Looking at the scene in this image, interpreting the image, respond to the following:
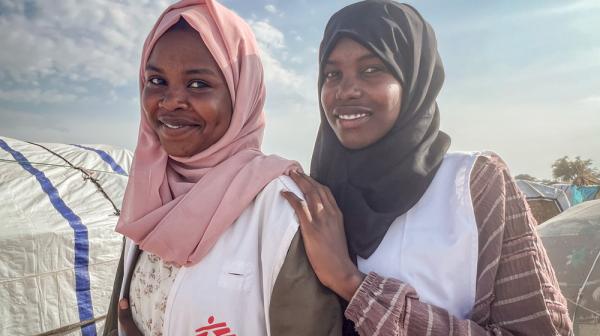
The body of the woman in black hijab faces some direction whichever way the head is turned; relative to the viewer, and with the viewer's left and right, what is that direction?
facing the viewer and to the left of the viewer

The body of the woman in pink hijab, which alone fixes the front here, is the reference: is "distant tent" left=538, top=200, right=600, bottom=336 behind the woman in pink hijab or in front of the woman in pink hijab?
behind

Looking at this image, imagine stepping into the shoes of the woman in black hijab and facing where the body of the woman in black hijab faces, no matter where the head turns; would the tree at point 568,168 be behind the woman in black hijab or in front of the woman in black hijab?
behind

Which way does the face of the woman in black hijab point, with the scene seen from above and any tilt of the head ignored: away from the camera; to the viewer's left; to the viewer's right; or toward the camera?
toward the camera

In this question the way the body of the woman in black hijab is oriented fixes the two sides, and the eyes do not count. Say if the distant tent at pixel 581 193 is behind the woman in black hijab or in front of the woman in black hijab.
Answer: behind

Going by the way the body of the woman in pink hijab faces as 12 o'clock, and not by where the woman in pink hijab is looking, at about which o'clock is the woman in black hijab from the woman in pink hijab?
The woman in black hijab is roughly at 8 o'clock from the woman in pink hijab.

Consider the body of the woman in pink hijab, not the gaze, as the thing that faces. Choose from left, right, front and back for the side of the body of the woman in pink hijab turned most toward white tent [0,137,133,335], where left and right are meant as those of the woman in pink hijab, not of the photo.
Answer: right

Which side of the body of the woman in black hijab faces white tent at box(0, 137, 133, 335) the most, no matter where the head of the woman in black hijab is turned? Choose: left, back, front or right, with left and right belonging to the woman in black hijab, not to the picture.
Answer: right

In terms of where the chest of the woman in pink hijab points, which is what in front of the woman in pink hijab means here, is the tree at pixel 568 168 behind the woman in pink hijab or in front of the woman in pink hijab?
behind

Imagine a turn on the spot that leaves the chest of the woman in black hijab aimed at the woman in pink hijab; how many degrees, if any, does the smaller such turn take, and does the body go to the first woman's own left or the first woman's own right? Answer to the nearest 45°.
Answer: approximately 45° to the first woman's own right

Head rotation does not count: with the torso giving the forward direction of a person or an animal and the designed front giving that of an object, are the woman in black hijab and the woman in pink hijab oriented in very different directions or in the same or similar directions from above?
same or similar directions

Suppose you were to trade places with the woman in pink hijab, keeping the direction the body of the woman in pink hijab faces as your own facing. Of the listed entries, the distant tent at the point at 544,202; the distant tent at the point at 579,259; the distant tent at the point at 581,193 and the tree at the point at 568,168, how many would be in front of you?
0

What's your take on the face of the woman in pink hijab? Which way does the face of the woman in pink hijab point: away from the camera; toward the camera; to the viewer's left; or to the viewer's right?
toward the camera

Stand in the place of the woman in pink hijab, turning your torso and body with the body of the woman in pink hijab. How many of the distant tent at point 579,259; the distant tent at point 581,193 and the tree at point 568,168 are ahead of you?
0

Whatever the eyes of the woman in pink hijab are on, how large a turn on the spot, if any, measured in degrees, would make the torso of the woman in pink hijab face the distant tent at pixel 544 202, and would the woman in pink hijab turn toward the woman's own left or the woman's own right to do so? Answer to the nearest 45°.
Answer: approximately 180°

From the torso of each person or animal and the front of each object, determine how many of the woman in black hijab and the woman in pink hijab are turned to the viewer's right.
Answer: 0

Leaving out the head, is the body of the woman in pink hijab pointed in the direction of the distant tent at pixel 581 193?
no

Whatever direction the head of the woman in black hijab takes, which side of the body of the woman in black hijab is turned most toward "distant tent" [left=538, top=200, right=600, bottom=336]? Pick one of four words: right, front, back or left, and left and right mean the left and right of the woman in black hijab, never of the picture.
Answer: back
